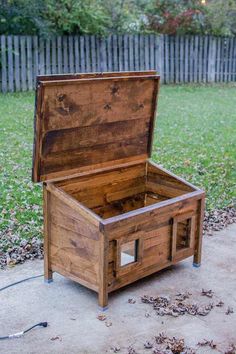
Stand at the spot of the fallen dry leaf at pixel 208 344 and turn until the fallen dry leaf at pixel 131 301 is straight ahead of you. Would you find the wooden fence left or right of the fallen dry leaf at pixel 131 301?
right

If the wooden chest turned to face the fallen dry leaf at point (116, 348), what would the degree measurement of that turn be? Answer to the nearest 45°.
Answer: approximately 45° to its right

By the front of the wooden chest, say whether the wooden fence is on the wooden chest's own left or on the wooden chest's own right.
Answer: on the wooden chest's own left

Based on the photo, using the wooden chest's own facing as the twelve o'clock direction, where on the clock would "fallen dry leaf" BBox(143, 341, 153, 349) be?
The fallen dry leaf is roughly at 1 o'clock from the wooden chest.

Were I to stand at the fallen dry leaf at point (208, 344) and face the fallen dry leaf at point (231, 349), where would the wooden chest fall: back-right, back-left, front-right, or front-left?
back-left

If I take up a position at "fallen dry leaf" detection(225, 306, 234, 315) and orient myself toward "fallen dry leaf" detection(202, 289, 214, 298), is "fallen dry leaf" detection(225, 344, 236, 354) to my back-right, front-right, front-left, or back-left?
back-left

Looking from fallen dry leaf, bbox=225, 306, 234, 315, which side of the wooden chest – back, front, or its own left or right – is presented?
front

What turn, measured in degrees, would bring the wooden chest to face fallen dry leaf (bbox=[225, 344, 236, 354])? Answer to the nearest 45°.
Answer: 0° — it already faces it

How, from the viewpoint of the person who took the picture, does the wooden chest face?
facing the viewer and to the right of the viewer

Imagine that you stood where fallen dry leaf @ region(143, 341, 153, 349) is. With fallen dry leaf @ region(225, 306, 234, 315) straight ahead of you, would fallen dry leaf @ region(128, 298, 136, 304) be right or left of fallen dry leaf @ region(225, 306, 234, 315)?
left
